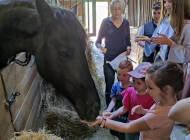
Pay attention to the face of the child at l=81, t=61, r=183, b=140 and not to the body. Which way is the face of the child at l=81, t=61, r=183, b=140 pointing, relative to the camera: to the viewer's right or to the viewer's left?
to the viewer's left

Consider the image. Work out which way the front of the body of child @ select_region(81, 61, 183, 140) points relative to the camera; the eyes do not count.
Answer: to the viewer's left

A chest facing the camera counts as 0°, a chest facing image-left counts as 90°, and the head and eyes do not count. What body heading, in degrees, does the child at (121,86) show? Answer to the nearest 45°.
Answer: approximately 45°

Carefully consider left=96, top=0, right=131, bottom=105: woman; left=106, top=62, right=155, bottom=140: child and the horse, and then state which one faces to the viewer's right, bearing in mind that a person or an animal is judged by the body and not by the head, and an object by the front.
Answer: the horse

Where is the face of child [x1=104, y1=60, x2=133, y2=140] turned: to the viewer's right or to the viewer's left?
to the viewer's left

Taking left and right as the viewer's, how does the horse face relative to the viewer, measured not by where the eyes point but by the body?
facing to the right of the viewer
